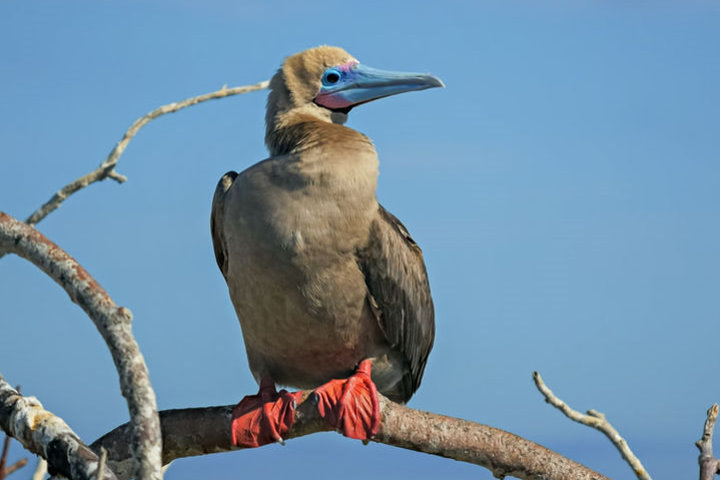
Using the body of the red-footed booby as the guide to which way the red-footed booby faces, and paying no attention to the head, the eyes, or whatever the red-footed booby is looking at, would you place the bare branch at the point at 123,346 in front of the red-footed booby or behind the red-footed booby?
in front

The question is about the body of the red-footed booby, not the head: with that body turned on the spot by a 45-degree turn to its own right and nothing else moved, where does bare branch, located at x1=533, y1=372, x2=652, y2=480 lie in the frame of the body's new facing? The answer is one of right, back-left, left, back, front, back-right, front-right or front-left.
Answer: back

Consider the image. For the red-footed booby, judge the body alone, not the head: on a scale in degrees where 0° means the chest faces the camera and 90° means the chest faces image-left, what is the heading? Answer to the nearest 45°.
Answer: approximately 45°

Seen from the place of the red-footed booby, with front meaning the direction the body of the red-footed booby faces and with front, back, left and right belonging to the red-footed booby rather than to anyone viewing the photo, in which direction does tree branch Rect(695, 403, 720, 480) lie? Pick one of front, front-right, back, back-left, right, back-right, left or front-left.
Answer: back-left

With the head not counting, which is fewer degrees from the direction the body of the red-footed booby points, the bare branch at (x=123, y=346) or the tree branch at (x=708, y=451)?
the bare branch

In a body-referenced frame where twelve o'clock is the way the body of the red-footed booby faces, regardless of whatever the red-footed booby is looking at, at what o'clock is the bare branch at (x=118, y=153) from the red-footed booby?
The bare branch is roughly at 2 o'clock from the red-footed booby.
